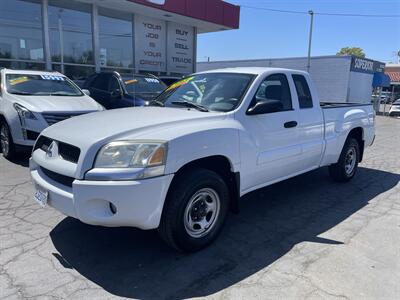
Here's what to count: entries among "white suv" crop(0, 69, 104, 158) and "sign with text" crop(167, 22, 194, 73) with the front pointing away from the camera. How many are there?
0

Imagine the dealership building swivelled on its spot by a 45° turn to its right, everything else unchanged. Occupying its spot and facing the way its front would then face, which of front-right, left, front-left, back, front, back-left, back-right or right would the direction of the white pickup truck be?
front

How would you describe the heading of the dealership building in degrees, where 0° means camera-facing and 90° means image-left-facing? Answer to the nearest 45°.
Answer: approximately 315°

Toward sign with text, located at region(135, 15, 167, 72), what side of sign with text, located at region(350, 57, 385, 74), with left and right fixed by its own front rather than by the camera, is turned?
right

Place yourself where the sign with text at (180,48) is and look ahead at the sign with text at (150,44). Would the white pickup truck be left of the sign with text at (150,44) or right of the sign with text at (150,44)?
left

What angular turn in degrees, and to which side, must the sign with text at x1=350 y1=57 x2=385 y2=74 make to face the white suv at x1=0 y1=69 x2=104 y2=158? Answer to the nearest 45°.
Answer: approximately 45° to its right

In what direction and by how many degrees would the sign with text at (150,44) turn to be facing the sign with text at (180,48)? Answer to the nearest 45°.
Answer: approximately 90° to its left

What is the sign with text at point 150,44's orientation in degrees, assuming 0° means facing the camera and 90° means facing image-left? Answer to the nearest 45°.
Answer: approximately 315°

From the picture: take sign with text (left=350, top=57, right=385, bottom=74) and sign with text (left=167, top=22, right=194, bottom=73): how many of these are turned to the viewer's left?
0

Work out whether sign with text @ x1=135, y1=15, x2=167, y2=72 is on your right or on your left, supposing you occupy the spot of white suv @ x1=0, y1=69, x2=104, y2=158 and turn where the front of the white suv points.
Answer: on your left

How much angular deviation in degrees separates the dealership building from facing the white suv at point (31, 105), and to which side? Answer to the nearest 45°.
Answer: approximately 45° to its right

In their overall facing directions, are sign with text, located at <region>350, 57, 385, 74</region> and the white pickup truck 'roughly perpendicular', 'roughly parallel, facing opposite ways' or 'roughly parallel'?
roughly perpendicular

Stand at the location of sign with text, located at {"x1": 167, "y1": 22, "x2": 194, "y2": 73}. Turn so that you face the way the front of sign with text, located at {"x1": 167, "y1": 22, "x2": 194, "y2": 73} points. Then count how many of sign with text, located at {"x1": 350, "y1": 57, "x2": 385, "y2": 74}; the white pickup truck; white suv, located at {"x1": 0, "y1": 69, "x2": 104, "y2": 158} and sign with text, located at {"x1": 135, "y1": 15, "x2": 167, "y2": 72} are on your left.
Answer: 1

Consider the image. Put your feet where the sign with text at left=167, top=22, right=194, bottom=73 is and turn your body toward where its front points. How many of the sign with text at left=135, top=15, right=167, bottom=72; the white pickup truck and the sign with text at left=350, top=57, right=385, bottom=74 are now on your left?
1

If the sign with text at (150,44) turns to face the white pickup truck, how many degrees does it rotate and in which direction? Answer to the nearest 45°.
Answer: approximately 45° to its right

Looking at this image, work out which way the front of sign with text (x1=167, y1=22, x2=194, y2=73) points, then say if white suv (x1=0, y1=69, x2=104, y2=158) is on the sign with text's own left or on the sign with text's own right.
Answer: on the sign with text's own right

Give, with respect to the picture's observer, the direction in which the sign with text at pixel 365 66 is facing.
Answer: facing the viewer and to the right of the viewer

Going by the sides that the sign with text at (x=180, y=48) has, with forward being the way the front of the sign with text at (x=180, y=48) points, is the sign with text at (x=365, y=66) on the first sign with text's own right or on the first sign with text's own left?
on the first sign with text's own left

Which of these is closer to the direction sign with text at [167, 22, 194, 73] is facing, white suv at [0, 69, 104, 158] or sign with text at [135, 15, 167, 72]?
the white suv
